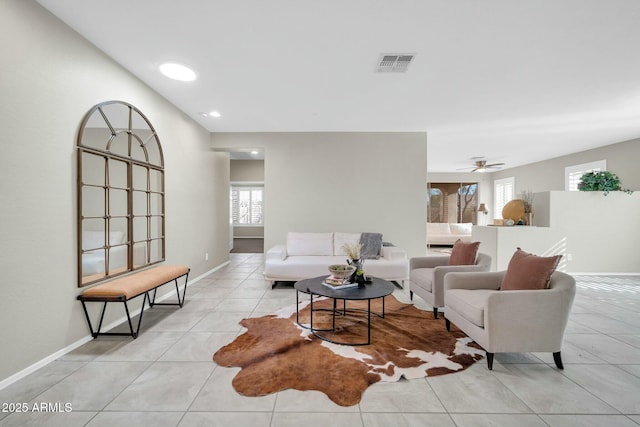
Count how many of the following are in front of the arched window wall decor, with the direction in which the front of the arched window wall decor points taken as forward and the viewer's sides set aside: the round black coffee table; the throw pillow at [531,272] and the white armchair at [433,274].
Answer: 3

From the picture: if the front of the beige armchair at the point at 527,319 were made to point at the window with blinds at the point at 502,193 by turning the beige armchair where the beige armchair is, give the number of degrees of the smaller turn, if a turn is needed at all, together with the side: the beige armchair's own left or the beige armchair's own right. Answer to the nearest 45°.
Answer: approximately 135° to the beige armchair's own right

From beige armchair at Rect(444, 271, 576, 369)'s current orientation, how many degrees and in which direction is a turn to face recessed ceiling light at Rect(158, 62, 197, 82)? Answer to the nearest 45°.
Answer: approximately 45° to its right

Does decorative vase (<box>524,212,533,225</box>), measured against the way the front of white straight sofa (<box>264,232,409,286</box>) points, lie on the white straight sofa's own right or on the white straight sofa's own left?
on the white straight sofa's own left

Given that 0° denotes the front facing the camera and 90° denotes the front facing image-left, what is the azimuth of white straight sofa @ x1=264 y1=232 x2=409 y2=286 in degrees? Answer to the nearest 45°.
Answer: approximately 0°

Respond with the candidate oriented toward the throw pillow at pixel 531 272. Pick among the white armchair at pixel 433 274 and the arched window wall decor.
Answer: the arched window wall decor

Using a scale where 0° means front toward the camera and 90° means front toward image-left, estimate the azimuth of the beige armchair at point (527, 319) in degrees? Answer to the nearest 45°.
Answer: approximately 45°

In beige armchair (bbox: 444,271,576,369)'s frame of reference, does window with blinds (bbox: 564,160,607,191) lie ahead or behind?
behind

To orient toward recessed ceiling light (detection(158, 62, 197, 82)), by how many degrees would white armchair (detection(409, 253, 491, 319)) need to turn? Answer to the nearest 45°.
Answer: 0° — it already faces it

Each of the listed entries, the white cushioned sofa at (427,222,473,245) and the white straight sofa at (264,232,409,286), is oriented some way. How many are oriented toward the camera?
2

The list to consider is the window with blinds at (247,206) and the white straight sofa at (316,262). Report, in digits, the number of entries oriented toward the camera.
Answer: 2
